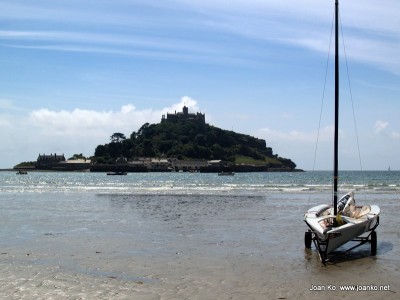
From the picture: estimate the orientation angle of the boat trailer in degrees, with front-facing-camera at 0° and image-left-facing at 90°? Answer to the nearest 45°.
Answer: approximately 45°
